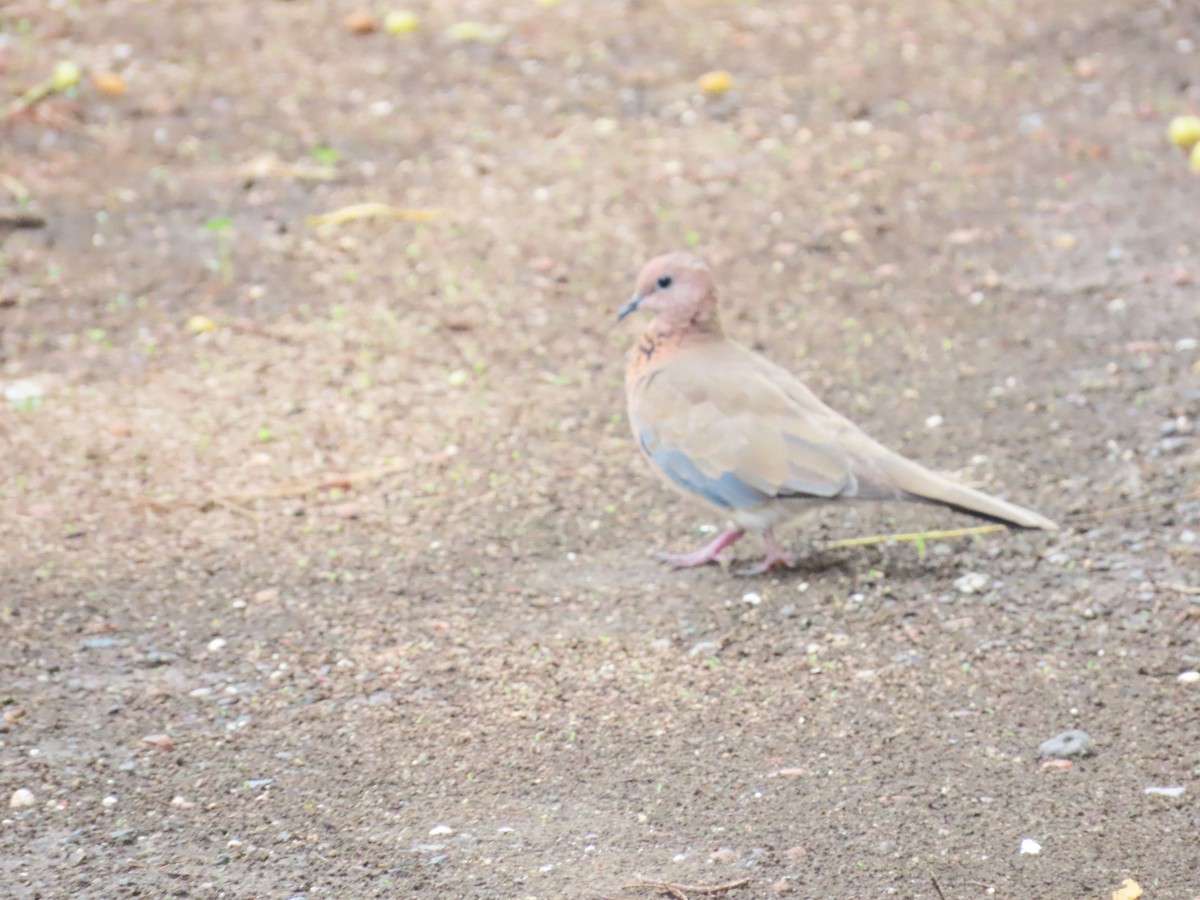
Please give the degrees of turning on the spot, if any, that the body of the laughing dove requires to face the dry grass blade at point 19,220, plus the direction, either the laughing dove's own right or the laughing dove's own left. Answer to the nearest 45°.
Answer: approximately 45° to the laughing dove's own right

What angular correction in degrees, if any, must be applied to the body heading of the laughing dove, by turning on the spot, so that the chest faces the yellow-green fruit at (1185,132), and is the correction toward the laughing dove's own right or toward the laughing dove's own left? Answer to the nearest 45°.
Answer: approximately 135° to the laughing dove's own right

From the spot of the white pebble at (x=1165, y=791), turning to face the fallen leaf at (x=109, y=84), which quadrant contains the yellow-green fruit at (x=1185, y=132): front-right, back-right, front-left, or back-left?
front-right

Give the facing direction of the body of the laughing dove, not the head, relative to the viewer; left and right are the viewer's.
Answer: facing to the left of the viewer

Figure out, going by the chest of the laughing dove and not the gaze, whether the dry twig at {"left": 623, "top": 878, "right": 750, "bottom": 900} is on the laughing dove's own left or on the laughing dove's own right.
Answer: on the laughing dove's own left

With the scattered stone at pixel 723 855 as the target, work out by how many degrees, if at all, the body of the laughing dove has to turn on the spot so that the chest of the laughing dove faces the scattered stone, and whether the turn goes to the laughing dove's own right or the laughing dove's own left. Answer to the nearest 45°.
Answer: approximately 90° to the laughing dove's own left

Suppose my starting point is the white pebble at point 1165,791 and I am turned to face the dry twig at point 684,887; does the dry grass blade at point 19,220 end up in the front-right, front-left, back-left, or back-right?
front-right

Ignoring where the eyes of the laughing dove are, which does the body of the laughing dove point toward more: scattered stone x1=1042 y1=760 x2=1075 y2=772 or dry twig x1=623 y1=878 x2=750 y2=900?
the dry twig

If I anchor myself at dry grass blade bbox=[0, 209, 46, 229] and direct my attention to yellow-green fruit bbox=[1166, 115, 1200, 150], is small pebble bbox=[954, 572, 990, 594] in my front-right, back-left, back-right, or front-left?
front-right

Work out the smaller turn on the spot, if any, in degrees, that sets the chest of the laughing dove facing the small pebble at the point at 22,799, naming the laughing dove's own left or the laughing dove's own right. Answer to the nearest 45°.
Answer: approximately 45° to the laughing dove's own left

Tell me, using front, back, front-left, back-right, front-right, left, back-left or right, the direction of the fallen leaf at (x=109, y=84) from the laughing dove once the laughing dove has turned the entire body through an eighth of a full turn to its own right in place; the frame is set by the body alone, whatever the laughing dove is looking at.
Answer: front
